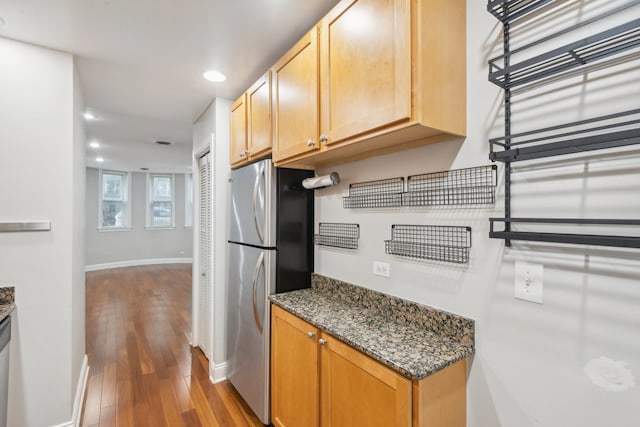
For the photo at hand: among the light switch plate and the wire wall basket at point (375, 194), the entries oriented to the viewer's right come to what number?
0

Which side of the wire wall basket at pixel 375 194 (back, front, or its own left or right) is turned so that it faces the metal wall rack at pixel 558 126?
left

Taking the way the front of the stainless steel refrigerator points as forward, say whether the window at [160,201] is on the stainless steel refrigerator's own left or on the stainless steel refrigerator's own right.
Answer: on the stainless steel refrigerator's own right

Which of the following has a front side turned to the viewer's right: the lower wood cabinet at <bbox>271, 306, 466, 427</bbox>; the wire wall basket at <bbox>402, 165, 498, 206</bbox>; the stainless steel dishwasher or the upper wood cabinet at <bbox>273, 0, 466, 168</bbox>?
the stainless steel dishwasher

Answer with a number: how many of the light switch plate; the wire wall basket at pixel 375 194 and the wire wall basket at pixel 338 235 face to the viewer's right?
0

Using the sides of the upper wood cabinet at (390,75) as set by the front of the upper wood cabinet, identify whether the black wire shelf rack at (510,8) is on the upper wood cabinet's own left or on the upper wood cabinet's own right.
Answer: on the upper wood cabinet's own left

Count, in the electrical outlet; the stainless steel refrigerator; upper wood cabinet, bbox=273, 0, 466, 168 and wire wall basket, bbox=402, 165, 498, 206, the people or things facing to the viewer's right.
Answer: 0

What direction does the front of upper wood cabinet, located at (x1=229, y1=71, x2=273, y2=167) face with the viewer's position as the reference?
facing the viewer and to the left of the viewer

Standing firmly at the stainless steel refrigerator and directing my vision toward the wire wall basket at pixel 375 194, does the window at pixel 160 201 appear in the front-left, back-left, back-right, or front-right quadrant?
back-left

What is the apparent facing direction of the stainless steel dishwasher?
to the viewer's right

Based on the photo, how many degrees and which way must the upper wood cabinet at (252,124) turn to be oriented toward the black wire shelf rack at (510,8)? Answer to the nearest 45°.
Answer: approximately 90° to its left

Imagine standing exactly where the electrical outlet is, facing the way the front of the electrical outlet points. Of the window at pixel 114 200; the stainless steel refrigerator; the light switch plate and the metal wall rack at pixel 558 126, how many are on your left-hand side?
2

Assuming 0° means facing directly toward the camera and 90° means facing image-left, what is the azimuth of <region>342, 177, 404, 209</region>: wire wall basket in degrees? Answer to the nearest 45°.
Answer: approximately 45°
